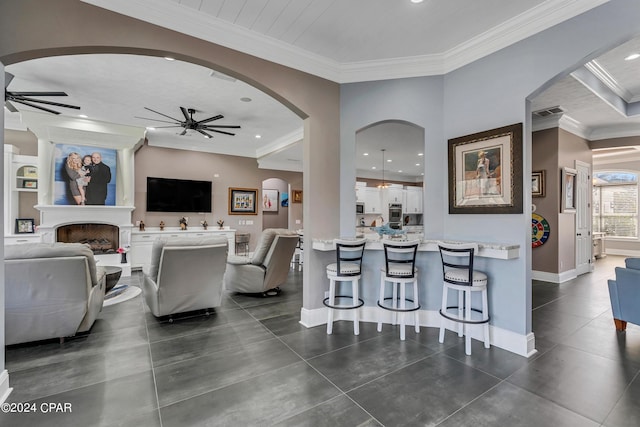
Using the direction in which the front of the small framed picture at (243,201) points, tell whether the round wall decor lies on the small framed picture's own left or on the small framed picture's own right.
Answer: on the small framed picture's own left

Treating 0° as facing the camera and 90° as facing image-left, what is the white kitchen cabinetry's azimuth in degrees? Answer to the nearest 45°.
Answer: approximately 0°

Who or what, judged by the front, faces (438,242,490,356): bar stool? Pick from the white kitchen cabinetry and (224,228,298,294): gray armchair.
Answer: the white kitchen cabinetry

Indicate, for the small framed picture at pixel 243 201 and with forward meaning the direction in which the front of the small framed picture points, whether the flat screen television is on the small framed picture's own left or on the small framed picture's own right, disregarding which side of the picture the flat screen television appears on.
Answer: on the small framed picture's own right

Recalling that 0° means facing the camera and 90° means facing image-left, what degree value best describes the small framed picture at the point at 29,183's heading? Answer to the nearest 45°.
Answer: approximately 0°

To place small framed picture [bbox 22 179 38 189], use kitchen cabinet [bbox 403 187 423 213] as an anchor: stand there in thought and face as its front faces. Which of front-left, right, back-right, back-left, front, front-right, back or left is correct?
front-right

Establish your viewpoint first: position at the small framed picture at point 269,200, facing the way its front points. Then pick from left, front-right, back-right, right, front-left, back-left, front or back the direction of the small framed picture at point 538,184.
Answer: front-left

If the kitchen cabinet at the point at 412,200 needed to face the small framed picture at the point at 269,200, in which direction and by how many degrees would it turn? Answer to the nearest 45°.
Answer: approximately 45° to its right

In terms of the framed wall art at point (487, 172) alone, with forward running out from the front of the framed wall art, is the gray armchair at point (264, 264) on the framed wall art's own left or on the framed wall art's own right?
on the framed wall art's own right

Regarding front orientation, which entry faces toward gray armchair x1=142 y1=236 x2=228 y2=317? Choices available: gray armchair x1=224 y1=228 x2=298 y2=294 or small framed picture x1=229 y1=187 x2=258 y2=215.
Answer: the small framed picture

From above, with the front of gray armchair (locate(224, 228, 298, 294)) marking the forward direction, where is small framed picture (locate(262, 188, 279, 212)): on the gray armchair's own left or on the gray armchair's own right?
on the gray armchair's own right

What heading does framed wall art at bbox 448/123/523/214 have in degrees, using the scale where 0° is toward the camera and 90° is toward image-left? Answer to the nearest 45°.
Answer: approximately 45°

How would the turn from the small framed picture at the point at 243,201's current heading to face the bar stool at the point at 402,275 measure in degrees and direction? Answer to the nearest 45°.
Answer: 0° — it already faces it
